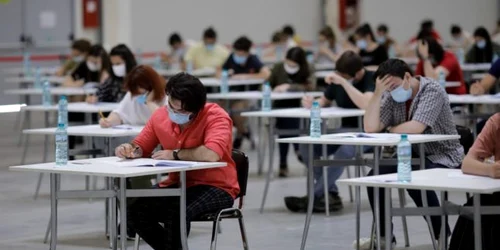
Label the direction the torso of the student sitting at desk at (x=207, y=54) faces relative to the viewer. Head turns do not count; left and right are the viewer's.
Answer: facing the viewer

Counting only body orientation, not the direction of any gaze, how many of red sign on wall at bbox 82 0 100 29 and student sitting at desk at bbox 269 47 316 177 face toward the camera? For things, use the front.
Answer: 2

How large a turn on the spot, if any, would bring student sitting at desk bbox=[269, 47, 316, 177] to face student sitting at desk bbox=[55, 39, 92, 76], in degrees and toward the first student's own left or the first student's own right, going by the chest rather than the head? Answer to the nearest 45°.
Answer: approximately 135° to the first student's own right

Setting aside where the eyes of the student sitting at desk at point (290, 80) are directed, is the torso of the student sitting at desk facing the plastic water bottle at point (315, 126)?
yes

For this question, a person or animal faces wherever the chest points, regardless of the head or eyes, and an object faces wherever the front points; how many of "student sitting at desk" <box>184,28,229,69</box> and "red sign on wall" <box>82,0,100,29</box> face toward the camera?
2

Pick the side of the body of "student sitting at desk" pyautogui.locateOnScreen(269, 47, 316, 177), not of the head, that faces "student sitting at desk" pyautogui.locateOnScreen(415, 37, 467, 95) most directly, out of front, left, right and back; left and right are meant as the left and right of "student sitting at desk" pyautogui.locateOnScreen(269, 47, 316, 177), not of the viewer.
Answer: left

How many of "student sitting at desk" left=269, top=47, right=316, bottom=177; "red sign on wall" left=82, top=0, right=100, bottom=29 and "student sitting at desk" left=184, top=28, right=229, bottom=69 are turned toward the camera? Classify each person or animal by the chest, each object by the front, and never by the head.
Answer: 3

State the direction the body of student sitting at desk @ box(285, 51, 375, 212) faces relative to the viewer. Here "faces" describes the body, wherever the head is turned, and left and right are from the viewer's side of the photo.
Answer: facing the viewer and to the left of the viewer

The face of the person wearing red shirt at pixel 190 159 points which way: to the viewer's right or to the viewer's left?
to the viewer's left

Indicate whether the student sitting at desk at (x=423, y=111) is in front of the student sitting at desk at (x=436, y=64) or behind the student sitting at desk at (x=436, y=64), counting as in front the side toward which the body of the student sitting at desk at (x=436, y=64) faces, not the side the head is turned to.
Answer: in front

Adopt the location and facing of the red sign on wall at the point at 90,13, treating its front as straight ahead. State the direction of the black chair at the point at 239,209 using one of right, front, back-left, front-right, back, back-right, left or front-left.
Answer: front

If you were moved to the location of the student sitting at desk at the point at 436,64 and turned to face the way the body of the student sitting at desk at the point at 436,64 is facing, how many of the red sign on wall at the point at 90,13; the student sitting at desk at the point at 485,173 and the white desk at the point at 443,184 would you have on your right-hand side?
1

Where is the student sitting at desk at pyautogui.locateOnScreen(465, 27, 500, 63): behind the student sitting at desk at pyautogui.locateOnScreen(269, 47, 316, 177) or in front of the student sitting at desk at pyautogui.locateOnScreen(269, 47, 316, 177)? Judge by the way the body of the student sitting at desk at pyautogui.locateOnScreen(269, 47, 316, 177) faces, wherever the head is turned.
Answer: behind

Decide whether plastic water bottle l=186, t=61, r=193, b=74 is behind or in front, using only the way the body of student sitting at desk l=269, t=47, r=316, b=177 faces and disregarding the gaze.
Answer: behind

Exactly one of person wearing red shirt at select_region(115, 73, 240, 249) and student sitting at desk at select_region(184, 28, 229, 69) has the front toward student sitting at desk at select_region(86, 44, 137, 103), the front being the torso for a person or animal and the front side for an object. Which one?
student sitting at desk at select_region(184, 28, 229, 69)
